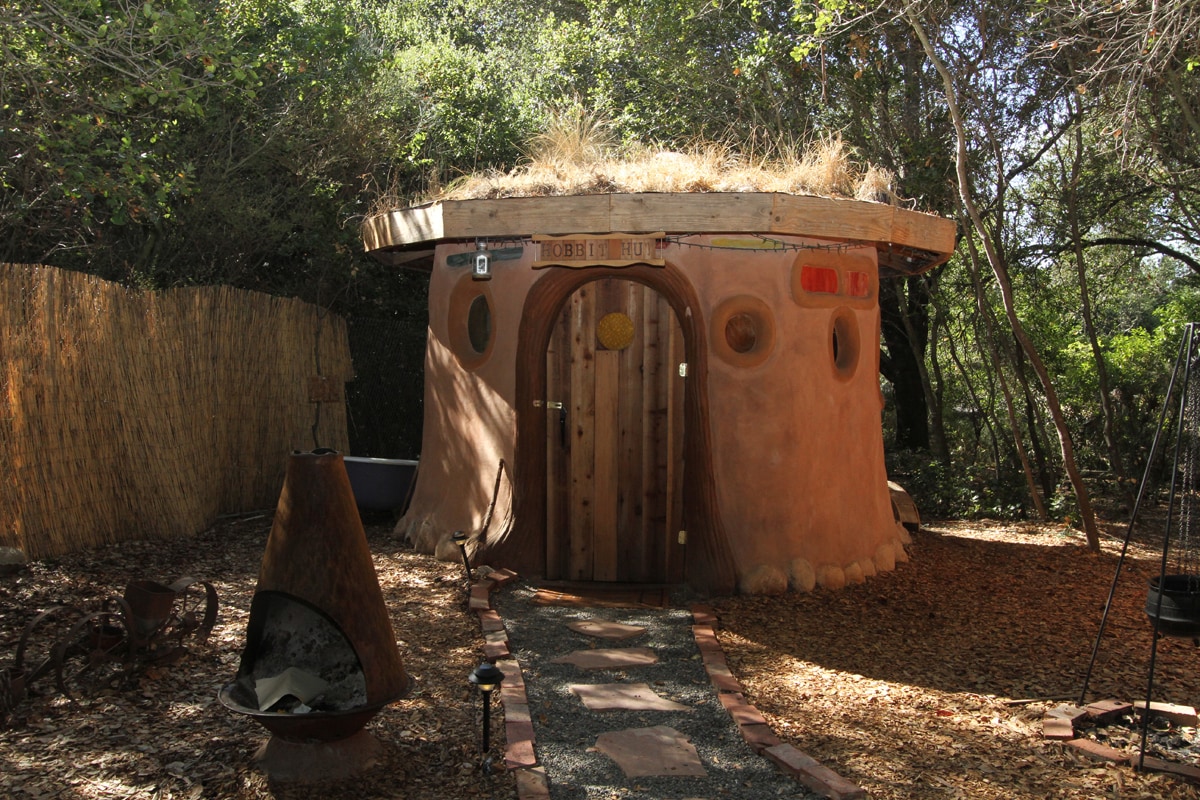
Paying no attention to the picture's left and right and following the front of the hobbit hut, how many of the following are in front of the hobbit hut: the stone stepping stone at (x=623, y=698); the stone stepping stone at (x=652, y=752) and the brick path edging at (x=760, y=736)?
3

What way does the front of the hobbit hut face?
toward the camera

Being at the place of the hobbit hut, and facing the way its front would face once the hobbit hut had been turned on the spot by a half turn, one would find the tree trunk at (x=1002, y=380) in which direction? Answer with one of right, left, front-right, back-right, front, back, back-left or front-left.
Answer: front-right

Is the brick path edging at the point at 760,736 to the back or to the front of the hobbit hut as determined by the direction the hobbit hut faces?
to the front

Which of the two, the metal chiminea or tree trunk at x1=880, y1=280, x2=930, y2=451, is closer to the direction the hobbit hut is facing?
the metal chiminea

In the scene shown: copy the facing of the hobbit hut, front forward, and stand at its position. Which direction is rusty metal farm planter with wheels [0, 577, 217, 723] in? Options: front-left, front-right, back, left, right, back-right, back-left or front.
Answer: front-right

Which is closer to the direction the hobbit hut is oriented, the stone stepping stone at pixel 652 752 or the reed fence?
the stone stepping stone

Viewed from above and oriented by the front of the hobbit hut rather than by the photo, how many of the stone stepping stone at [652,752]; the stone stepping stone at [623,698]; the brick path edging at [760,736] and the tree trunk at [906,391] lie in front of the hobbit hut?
3

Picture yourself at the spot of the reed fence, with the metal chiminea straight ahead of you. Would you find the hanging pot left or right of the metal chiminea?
left

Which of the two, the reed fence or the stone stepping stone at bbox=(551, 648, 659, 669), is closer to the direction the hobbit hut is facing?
the stone stepping stone

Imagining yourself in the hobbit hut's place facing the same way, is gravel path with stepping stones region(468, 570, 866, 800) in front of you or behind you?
in front

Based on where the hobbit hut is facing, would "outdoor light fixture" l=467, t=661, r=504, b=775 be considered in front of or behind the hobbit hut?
in front

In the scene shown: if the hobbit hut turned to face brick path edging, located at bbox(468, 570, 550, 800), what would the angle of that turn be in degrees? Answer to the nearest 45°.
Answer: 0° — it already faces it

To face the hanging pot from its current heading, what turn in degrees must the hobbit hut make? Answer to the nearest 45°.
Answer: approximately 45° to its left

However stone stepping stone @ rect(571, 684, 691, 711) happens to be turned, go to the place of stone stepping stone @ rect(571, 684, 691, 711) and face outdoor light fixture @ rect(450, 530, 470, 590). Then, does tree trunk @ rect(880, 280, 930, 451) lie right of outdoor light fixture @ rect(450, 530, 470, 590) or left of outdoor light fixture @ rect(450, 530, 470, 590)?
right

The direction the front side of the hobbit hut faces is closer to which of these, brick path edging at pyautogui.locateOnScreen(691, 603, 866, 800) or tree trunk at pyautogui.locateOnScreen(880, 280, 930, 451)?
the brick path edging

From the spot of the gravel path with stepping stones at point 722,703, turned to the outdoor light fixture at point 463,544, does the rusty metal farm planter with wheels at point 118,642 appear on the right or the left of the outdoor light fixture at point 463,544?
left

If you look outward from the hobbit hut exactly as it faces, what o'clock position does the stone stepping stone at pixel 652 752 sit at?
The stone stepping stone is roughly at 12 o'clock from the hobbit hut.

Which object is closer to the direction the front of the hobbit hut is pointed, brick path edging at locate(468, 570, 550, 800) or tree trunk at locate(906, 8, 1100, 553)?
the brick path edging

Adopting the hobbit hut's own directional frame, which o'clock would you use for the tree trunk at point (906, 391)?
The tree trunk is roughly at 7 o'clock from the hobbit hut.
